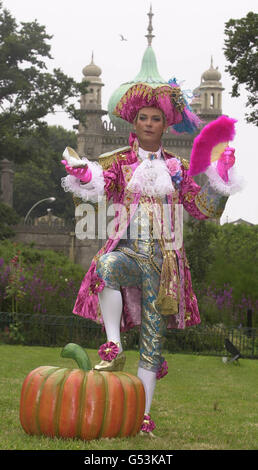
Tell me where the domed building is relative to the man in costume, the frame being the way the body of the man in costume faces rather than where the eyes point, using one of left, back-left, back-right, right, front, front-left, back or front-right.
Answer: back

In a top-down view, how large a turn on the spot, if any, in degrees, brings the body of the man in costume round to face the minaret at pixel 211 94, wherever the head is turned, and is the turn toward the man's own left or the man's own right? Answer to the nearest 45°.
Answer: approximately 180°

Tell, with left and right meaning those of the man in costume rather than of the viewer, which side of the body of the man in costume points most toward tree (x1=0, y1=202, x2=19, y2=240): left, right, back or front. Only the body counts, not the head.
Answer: back

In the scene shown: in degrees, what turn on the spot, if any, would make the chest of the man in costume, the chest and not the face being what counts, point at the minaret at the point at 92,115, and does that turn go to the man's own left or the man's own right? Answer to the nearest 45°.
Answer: approximately 180°

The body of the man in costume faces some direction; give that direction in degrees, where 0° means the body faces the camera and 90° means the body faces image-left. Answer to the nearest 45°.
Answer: approximately 0°

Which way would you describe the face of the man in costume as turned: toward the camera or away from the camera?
toward the camera

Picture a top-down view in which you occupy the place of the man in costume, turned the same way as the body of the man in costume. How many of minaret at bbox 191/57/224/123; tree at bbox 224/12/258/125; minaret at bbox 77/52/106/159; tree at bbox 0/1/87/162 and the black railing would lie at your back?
5

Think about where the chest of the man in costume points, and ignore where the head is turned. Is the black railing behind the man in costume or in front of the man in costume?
behind

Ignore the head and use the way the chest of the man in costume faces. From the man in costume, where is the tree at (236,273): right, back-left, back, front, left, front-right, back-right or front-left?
back

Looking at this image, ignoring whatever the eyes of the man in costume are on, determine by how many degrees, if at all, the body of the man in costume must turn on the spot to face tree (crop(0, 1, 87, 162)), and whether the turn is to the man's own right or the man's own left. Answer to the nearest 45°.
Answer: approximately 180°

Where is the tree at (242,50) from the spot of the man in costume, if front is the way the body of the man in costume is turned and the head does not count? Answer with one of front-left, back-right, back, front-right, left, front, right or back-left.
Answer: back
